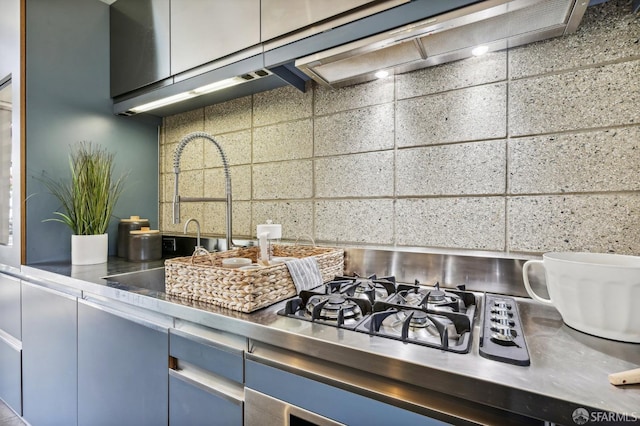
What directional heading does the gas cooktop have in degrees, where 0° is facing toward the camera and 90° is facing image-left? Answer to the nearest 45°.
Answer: approximately 45°

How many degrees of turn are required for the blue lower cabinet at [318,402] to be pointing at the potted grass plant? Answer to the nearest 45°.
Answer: approximately 90° to its right

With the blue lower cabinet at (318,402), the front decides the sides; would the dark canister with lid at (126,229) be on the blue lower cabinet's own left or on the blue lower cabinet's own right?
on the blue lower cabinet's own right
